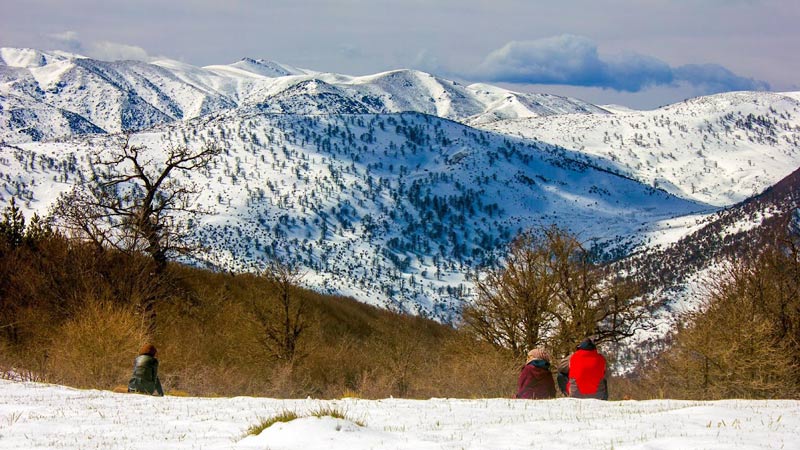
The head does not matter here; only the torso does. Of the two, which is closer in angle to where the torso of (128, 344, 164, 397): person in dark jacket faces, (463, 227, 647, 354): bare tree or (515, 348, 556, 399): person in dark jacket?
the bare tree

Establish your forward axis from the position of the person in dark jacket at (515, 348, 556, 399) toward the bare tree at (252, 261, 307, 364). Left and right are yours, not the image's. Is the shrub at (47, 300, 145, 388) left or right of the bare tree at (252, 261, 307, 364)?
left

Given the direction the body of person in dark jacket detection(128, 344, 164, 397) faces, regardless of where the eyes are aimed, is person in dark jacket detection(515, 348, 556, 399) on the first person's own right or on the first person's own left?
on the first person's own right

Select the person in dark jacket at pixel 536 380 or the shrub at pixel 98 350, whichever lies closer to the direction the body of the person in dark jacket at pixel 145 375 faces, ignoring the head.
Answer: the shrub

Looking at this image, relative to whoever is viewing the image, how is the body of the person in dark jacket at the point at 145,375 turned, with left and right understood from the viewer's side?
facing away from the viewer

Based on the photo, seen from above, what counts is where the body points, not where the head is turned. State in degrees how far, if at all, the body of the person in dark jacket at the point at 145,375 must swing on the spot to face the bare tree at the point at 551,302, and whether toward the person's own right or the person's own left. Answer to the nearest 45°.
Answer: approximately 45° to the person's own right
